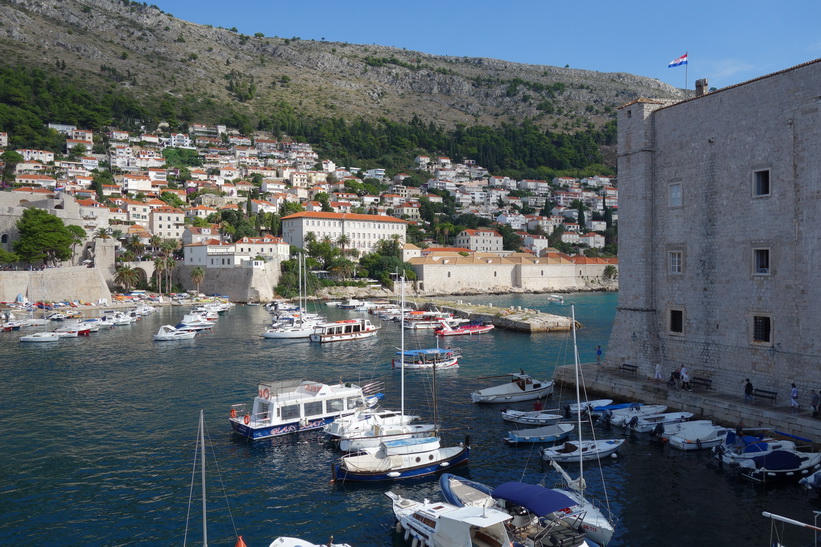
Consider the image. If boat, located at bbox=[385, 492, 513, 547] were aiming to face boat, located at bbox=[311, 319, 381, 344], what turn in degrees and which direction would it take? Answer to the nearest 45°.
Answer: approximately 45° to its right

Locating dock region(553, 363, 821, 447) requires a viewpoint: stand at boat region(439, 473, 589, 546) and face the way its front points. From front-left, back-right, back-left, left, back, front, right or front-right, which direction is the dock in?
right

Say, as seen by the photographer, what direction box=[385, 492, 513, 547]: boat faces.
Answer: facing away from the viewer and to the left of the viewer

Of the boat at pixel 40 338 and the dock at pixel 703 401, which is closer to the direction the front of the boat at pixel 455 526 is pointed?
the boat

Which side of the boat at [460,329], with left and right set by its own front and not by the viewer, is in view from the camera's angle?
right

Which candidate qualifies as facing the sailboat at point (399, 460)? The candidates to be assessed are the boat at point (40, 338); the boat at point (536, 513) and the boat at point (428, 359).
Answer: the boat at point (536, 513)
